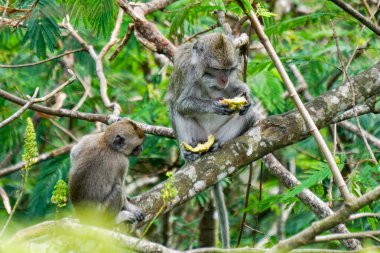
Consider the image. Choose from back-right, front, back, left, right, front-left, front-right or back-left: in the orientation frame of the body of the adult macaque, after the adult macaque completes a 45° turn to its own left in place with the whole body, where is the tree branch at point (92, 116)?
back

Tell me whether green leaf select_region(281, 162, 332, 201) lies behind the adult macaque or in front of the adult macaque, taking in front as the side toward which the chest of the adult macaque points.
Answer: in front

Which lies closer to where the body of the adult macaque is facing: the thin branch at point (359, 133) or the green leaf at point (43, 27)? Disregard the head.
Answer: the thin branch

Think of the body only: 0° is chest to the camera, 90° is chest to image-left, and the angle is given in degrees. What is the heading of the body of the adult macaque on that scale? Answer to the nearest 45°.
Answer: approximately 315°

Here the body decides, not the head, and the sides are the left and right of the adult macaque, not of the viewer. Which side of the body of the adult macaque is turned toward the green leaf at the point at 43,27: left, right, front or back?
right
